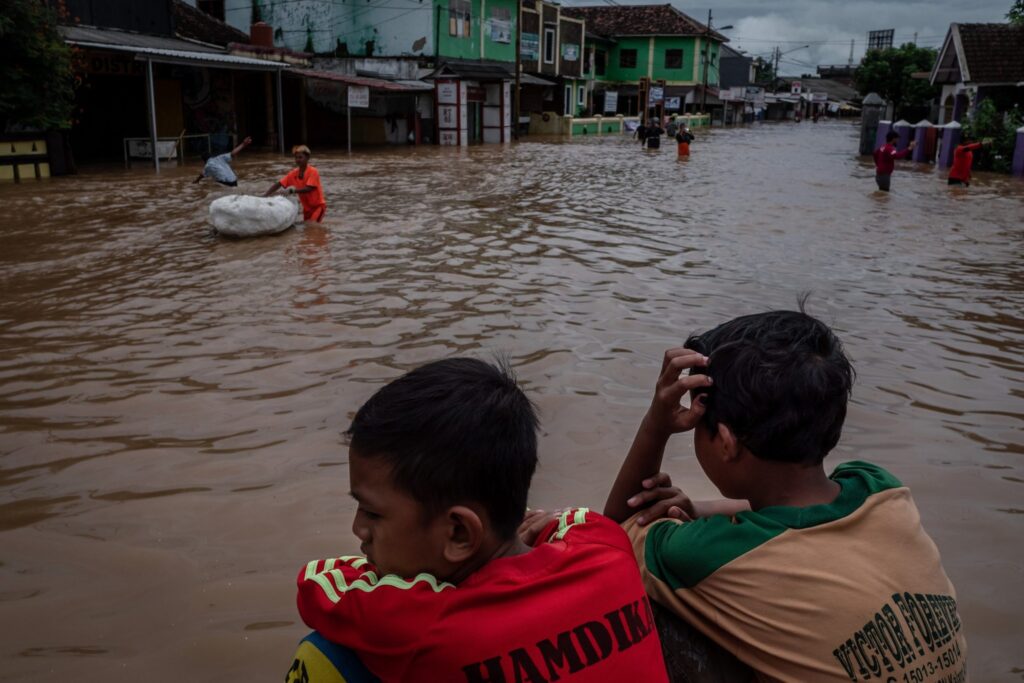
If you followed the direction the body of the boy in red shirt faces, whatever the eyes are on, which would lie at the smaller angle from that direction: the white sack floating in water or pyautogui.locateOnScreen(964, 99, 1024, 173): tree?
the white sack floating in water

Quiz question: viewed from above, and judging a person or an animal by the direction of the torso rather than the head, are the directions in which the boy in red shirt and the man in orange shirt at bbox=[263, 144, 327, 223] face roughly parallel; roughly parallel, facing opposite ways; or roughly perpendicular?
roughly perpendicular

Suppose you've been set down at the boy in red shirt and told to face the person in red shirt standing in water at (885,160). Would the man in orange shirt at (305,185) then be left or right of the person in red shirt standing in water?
left

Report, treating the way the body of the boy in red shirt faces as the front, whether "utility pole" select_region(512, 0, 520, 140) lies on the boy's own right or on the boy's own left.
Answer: on the boy's own right

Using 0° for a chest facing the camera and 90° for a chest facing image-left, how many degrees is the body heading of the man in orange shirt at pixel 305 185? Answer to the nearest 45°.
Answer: approximately 45°

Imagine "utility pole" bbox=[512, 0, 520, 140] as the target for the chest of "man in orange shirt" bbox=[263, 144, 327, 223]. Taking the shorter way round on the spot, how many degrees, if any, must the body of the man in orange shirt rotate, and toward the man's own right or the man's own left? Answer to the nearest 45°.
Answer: approximately 135° to the man's own right

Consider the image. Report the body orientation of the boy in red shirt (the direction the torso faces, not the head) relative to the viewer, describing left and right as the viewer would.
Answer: facing away from the viewer and to the left of the viewer

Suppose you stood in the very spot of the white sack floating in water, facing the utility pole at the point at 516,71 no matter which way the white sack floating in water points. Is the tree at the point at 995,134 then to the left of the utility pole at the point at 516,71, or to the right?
right

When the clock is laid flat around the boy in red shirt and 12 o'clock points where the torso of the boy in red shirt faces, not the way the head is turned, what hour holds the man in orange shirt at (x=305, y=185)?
The man in orange shirt is roughly at 1 o'clock from the boy in red shirt.

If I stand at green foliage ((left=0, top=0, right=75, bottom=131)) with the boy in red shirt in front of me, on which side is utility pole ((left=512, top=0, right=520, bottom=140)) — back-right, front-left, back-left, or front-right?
back-left

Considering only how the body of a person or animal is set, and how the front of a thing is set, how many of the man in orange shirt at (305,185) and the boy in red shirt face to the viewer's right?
0

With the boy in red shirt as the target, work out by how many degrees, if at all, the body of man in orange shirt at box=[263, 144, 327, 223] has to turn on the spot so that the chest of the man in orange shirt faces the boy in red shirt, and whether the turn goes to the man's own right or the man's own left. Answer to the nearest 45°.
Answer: approximately 45° to the man's own left
